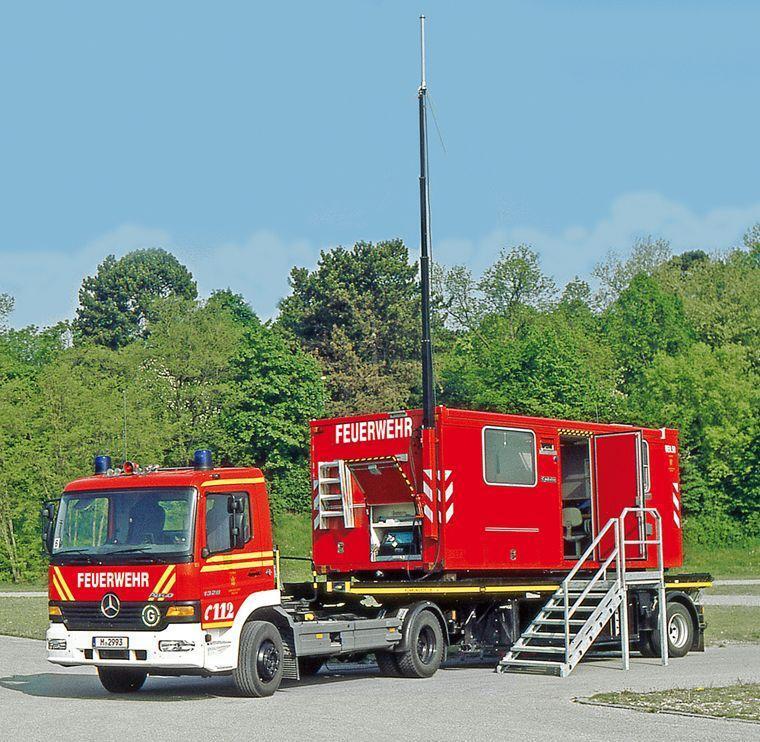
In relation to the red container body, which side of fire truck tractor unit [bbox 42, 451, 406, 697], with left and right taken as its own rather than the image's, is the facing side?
back

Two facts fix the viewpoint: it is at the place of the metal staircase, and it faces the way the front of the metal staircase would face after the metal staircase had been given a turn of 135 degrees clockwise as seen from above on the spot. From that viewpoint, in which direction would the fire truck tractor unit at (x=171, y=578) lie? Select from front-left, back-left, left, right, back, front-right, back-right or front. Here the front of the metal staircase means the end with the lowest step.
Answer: back-left

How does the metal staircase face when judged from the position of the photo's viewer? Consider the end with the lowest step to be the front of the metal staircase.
facing the viewer and to the left of the viewer
